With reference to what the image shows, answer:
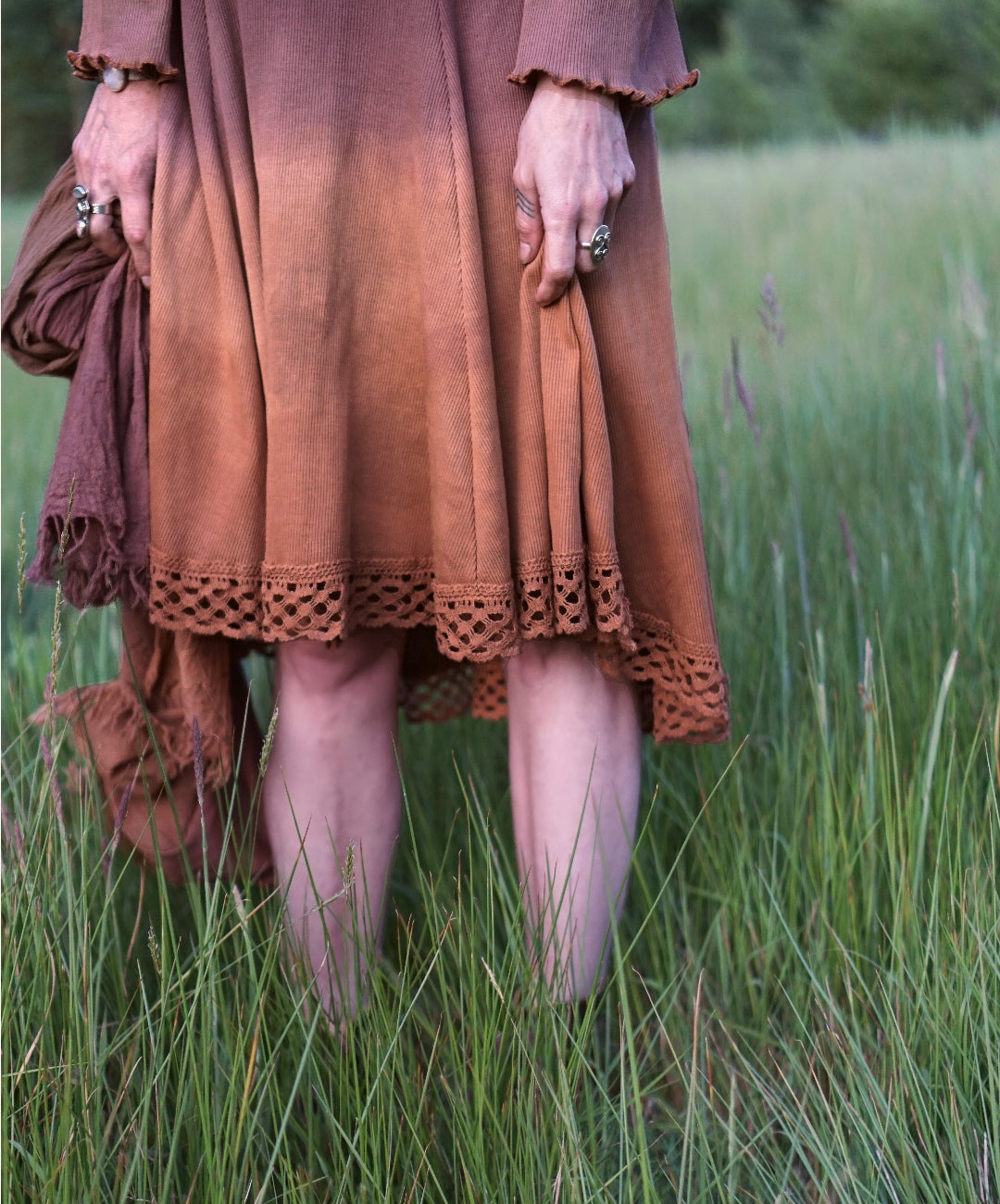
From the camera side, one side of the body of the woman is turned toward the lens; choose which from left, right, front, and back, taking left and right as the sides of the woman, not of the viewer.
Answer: front

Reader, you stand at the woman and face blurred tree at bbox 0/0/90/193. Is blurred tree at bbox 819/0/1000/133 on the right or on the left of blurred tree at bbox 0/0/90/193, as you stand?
right

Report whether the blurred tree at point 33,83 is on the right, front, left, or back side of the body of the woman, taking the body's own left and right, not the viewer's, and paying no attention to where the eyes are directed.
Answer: back

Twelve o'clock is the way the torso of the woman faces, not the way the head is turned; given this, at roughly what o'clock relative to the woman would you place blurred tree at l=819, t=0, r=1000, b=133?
The blurred tree is roughly at 7 o'clock from the woman.
